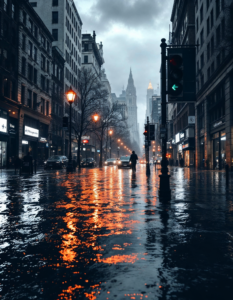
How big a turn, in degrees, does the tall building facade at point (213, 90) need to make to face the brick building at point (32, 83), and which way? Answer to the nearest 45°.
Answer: approximately 45° to its right

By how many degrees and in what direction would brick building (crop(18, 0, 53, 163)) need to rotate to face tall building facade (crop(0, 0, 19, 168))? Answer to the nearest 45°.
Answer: approximately 45° to its right

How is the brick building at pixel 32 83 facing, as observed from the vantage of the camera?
facing the viewer and to the right of the viewer

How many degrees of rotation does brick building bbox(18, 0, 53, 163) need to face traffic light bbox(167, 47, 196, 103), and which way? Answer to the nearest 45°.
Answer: approximately 45° to its right

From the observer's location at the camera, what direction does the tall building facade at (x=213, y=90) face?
facing the viewer and to the left of the viewer

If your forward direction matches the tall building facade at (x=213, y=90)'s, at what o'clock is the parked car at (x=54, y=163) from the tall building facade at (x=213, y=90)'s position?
The parked car is roughly at 1 o'clock from the tall building facade.

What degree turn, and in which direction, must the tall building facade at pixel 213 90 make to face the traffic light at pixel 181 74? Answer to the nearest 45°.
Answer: approximately 45° to its left

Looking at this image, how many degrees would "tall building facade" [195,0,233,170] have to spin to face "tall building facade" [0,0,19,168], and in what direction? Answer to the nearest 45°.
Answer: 0° — it already faces it

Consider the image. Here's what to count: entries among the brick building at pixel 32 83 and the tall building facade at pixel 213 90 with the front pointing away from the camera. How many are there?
0
